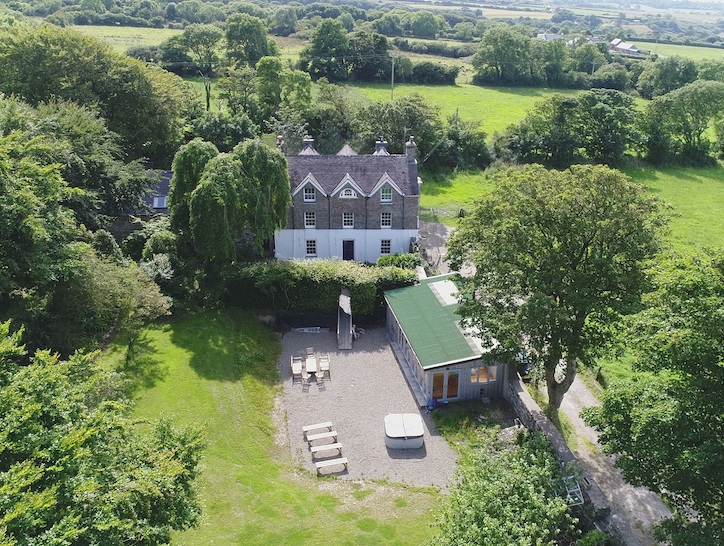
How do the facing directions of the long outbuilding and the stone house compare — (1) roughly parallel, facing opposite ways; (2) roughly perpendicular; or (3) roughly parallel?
roughly parallel

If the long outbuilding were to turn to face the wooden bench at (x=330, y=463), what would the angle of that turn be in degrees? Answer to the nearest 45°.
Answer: approximately 45° to its right

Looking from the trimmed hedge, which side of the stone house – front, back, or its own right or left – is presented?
front

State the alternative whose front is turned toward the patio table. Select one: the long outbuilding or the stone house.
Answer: the stone house

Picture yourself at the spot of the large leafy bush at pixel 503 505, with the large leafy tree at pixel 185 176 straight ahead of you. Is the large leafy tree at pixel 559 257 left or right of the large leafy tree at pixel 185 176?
right

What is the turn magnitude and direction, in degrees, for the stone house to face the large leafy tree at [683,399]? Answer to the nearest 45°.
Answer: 0° — it already faces it

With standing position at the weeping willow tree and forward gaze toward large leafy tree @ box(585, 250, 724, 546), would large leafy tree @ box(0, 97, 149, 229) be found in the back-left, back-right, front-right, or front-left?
back-right

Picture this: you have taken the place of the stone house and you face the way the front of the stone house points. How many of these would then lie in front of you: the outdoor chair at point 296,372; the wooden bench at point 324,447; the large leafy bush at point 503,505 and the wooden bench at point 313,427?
4

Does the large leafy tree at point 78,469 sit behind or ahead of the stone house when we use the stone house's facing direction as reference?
ahead

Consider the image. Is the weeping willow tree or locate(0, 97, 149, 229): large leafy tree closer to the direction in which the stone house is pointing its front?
the weeping willow tree

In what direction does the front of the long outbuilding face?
toward the camera

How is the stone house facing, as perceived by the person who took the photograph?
facing the viewer

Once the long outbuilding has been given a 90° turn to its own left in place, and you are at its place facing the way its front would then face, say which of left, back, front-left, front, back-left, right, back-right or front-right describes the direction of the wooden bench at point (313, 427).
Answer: back-right

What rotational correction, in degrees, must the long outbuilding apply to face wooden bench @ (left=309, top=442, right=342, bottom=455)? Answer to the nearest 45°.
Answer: approximately 45° to its right

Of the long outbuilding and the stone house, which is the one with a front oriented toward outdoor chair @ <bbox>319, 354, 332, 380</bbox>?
the stone house

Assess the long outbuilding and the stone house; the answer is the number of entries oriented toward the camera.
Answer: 2

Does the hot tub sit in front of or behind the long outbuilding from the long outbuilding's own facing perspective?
in front

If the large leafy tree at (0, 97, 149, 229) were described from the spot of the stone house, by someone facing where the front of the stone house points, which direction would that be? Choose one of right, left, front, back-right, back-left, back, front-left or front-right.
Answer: right
